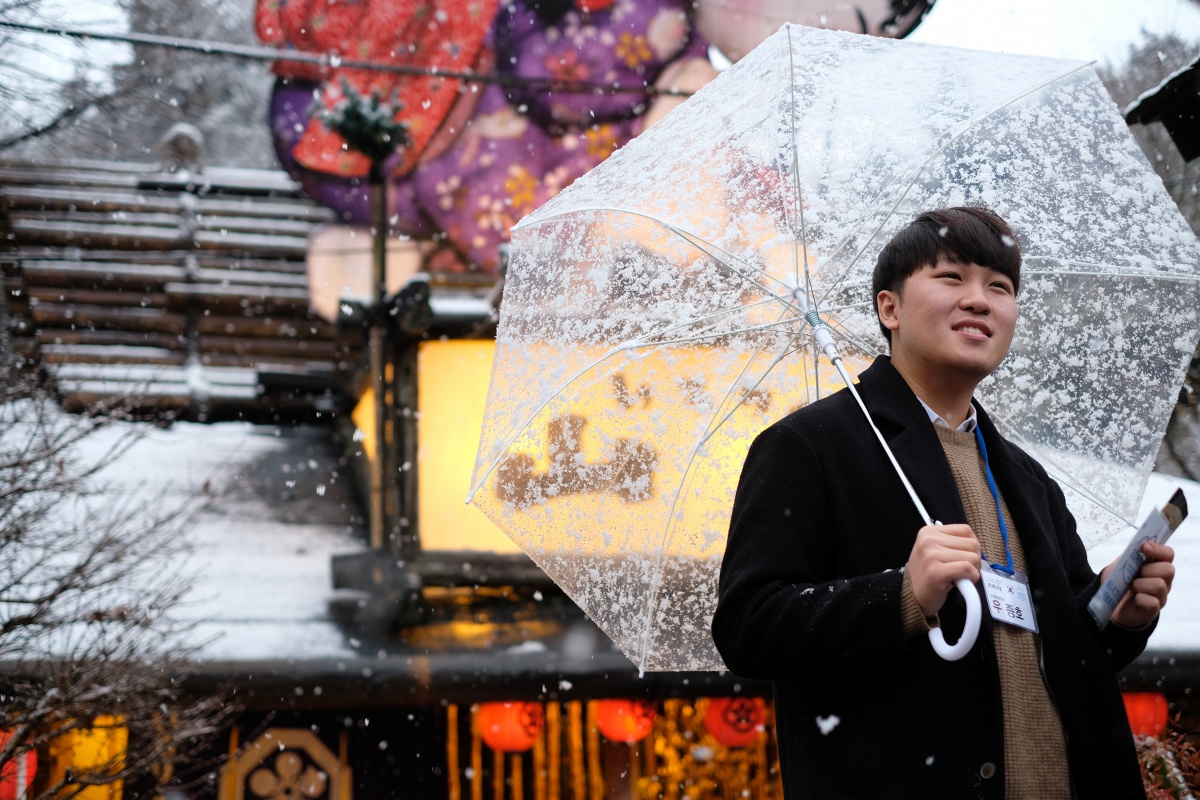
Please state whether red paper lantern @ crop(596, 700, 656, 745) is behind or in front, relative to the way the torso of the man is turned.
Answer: behind

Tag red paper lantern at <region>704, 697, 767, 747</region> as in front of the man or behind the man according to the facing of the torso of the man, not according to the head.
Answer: behind

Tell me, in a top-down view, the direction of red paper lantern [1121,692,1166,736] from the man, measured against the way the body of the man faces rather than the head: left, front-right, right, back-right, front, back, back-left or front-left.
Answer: back-left
